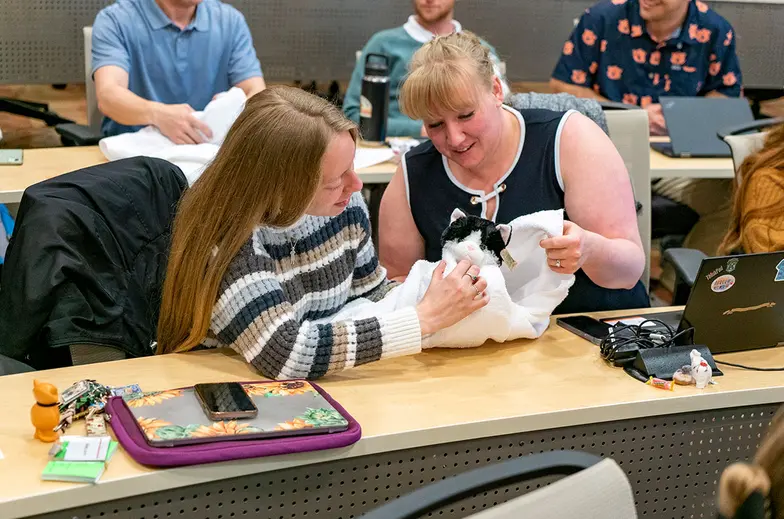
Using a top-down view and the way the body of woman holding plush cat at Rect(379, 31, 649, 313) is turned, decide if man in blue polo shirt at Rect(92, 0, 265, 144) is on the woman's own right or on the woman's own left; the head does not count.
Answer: on the woman's own right

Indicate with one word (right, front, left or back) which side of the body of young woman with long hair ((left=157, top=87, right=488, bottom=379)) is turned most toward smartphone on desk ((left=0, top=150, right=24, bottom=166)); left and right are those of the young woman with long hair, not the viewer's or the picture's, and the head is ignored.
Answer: back

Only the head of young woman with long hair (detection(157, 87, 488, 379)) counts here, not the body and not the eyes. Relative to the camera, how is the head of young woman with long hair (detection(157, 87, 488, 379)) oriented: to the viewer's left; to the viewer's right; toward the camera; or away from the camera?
to the viewer's right

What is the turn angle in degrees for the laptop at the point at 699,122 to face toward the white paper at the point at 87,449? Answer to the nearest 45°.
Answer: approximately 135° to its left

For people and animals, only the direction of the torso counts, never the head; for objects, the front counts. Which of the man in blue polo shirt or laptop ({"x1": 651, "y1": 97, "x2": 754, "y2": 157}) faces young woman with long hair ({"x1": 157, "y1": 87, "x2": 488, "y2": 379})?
the man in blue polo shirt

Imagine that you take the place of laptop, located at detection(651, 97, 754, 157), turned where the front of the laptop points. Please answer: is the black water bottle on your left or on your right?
on your left

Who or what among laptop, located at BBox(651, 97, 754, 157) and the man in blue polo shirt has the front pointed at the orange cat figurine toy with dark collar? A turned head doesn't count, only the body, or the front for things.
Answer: the man in blue polo shirt
